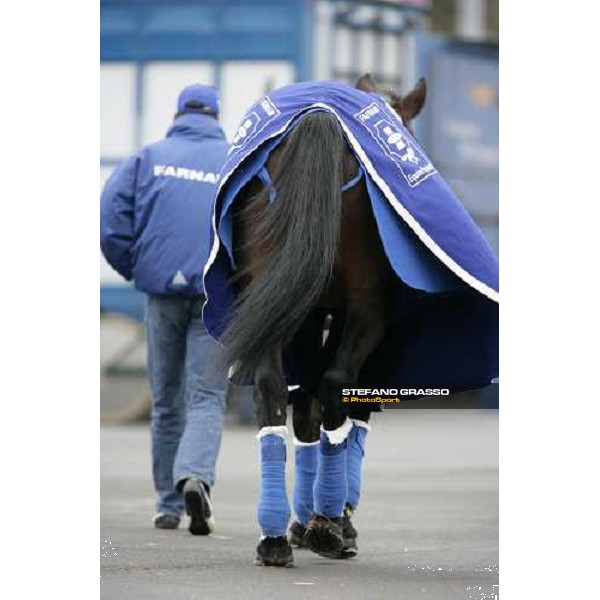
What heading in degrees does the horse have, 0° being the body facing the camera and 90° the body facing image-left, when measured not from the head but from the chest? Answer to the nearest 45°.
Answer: approximately 180°

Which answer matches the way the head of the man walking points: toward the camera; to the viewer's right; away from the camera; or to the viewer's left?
away from the camera

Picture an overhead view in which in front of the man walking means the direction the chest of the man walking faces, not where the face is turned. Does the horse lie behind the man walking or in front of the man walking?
behind

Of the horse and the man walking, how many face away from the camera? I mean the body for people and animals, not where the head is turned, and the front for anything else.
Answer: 2

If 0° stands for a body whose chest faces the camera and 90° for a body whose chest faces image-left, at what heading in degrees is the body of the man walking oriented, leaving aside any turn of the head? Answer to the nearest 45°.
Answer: approximately 180°
